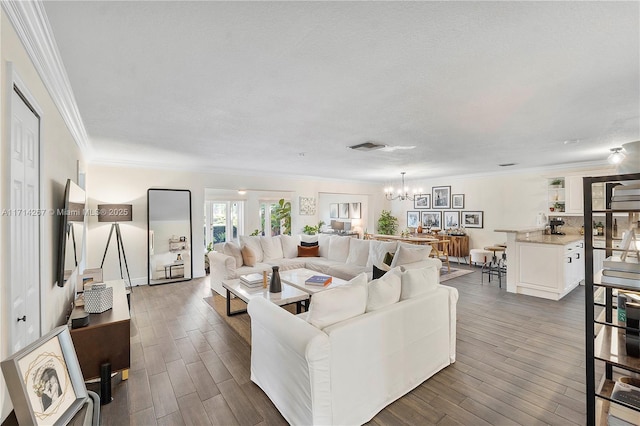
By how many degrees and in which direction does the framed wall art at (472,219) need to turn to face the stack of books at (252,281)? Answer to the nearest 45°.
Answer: approximately 45° to its right

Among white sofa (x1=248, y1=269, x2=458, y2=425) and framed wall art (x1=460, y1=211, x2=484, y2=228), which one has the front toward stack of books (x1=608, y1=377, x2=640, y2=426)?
the framed wall art

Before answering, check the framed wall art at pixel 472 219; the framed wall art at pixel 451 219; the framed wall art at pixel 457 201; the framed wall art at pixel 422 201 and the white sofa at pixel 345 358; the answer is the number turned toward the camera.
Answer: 4

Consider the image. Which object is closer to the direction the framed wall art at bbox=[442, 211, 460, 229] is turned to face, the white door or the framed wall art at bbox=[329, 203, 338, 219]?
the white door
